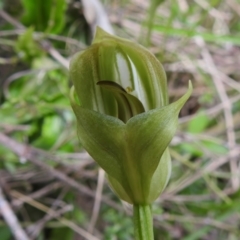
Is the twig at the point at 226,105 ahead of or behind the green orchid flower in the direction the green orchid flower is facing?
behind

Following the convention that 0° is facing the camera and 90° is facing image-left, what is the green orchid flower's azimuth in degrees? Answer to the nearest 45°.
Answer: approximately 0°

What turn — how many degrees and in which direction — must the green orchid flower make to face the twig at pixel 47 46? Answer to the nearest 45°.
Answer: approximately 180°

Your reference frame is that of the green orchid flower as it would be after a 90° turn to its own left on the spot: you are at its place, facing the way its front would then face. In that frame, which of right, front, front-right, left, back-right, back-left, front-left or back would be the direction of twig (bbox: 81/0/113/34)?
left
